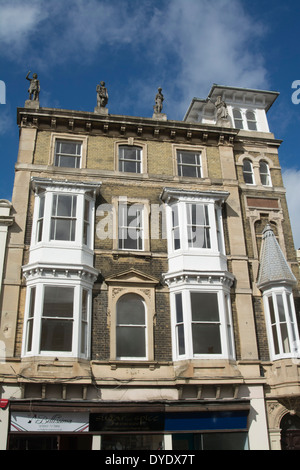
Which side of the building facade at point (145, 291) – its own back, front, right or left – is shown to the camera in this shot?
front
